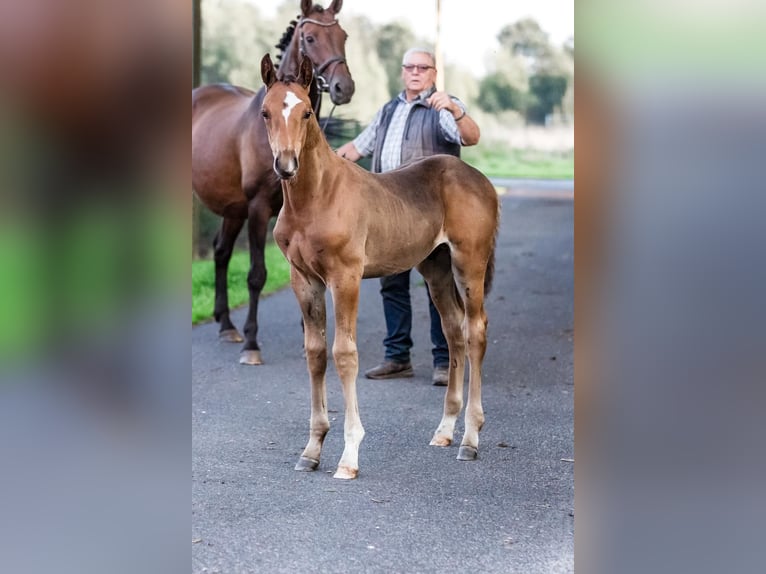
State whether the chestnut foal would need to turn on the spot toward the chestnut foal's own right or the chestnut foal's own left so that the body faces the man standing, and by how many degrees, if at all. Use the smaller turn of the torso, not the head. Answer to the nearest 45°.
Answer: approximately 135° to the chestnut foal's own right

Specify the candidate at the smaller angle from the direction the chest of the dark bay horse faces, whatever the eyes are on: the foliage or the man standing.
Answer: the man standing

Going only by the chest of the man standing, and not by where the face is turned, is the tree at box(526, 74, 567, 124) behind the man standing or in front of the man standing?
behind

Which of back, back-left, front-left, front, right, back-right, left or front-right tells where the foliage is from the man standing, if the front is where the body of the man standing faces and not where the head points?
back-right

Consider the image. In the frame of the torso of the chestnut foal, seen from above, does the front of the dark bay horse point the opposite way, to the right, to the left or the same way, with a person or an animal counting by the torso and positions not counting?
to the left

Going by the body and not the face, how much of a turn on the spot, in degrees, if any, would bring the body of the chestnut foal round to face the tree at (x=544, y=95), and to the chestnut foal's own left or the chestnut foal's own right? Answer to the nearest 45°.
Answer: approximately 135° to the chestnut foal's own right

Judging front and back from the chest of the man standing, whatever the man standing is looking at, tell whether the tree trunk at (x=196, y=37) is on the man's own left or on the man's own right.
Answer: on the man's own right

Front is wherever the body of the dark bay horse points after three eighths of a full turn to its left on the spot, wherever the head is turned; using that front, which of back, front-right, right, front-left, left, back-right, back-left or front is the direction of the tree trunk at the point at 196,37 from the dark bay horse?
front

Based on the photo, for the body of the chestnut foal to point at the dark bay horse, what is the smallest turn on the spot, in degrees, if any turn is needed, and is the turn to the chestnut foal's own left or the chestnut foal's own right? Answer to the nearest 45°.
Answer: approximately 135° to the chestnut foal's own right

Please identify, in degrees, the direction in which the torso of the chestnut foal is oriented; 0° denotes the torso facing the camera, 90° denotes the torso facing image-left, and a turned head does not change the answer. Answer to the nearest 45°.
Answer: approximately 45°

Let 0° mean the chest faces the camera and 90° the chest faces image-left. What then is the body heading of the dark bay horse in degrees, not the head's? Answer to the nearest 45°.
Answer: approximately 315°
